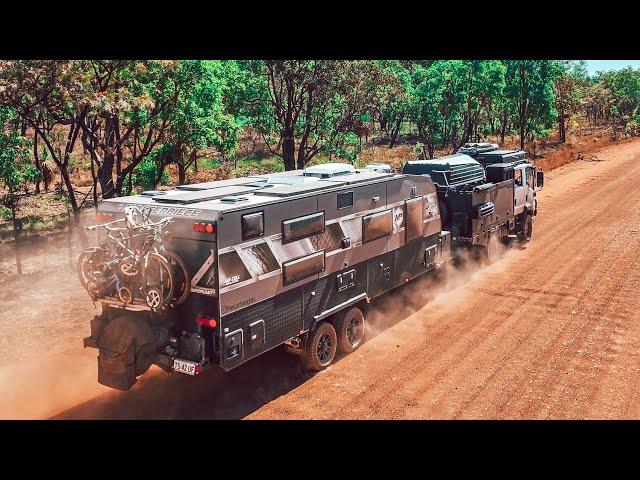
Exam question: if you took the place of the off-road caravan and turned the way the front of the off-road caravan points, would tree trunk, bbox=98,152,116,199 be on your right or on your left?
on your left

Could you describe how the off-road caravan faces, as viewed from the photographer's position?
facing away from the viewer and to the right of the viewer
